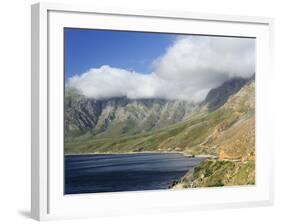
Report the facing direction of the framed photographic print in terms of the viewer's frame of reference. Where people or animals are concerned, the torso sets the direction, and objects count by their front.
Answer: facing the viewer and to the right of the viewer
